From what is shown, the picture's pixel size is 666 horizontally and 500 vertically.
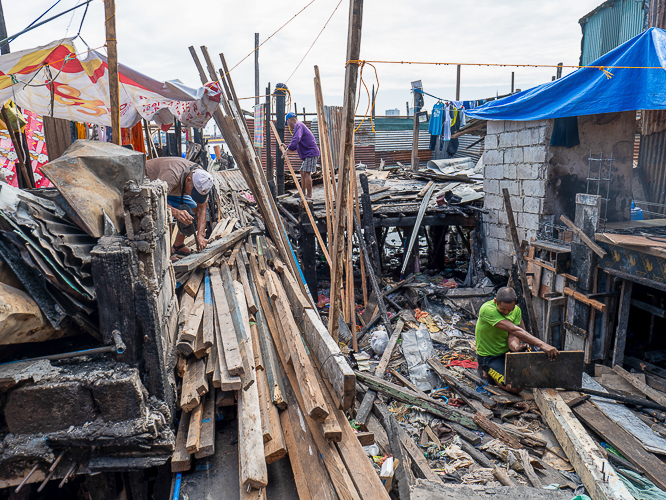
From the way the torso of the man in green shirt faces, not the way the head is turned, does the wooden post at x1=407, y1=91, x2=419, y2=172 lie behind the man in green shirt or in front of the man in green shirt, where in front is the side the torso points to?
behind

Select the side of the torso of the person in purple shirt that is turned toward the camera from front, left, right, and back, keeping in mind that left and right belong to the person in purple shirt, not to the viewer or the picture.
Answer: left

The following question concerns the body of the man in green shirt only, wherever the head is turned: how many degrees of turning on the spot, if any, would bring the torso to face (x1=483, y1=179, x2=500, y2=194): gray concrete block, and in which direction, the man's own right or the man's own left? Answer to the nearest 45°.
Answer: approximately 135° to the man's own left

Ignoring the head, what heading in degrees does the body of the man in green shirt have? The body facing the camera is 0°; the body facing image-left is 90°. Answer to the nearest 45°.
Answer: approximately 315°

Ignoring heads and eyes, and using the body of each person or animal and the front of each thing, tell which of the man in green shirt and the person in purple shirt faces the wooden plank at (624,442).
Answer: the man in green shirt
